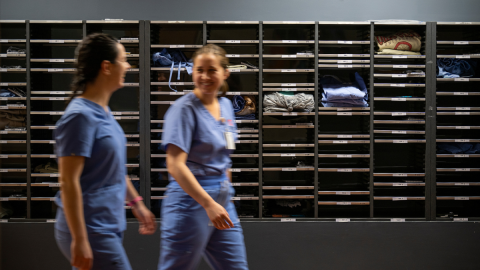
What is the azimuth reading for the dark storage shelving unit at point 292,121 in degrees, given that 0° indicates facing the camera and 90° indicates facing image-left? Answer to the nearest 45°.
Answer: approximately 0°

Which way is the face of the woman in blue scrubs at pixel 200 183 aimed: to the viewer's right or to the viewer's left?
to the viewer's left

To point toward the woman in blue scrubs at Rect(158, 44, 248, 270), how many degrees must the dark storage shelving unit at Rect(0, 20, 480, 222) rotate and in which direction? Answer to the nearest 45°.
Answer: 0° — it already faces them
